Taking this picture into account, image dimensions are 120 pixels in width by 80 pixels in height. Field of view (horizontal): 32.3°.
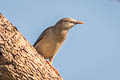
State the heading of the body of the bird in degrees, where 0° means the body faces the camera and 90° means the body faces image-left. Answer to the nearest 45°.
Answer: approximately 270°
